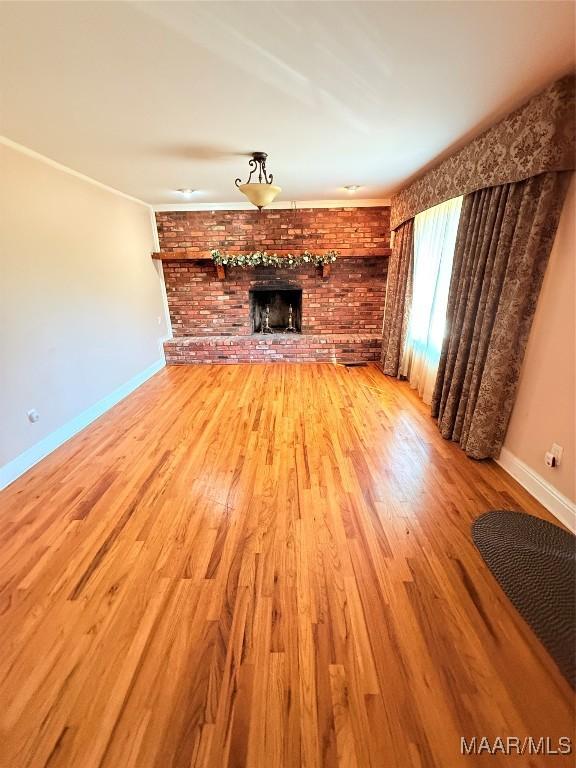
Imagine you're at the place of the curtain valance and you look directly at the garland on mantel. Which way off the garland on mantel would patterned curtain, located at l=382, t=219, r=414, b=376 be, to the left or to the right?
right

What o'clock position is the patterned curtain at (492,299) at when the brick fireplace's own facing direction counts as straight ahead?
The patterned curtain is roughly at 11 o'clock from the brick fireplace.

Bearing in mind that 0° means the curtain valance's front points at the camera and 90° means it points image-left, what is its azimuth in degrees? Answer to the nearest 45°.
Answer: approximately 90°

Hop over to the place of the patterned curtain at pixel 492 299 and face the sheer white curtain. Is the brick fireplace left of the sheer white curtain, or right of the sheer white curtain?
left

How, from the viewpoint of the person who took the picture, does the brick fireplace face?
facing the viewer

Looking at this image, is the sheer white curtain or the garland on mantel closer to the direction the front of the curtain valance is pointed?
the garland on mantel

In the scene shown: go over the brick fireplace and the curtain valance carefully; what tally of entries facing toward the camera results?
1

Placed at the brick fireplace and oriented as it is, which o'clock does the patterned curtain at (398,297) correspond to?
The patterned curtain is roughly at 10 o'clock from the brick fireplace.

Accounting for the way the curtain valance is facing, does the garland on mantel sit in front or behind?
in front

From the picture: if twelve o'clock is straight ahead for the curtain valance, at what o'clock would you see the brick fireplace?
The brick fireplace is roughly at 1 o'clock from the curtain valance.

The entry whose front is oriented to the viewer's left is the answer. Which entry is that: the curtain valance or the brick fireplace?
the curtain valance

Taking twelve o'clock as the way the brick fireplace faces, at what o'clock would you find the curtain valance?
The curtain valance is roughly at 11 o'clock from the brick fireplace.
